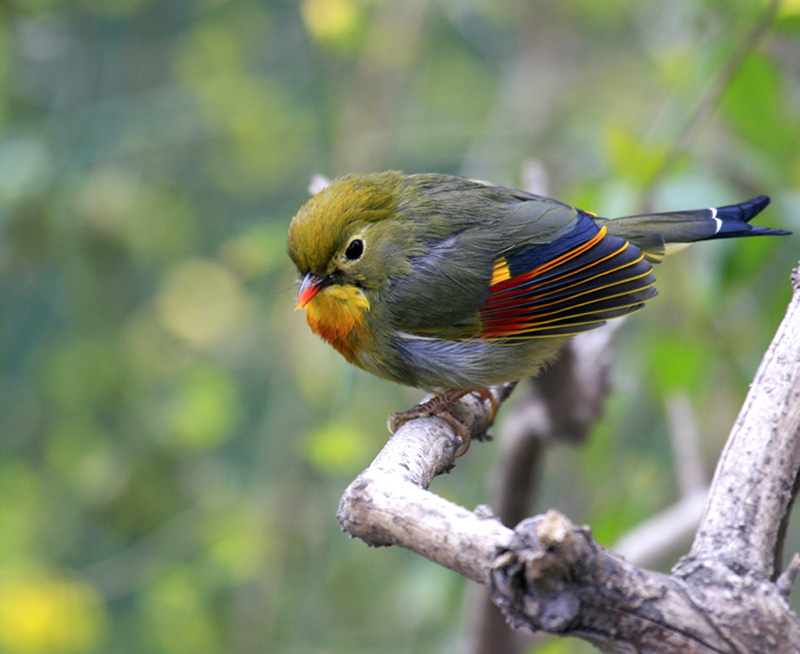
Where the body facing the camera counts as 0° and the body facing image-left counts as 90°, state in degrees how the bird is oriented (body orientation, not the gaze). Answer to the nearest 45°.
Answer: approximately 90°
